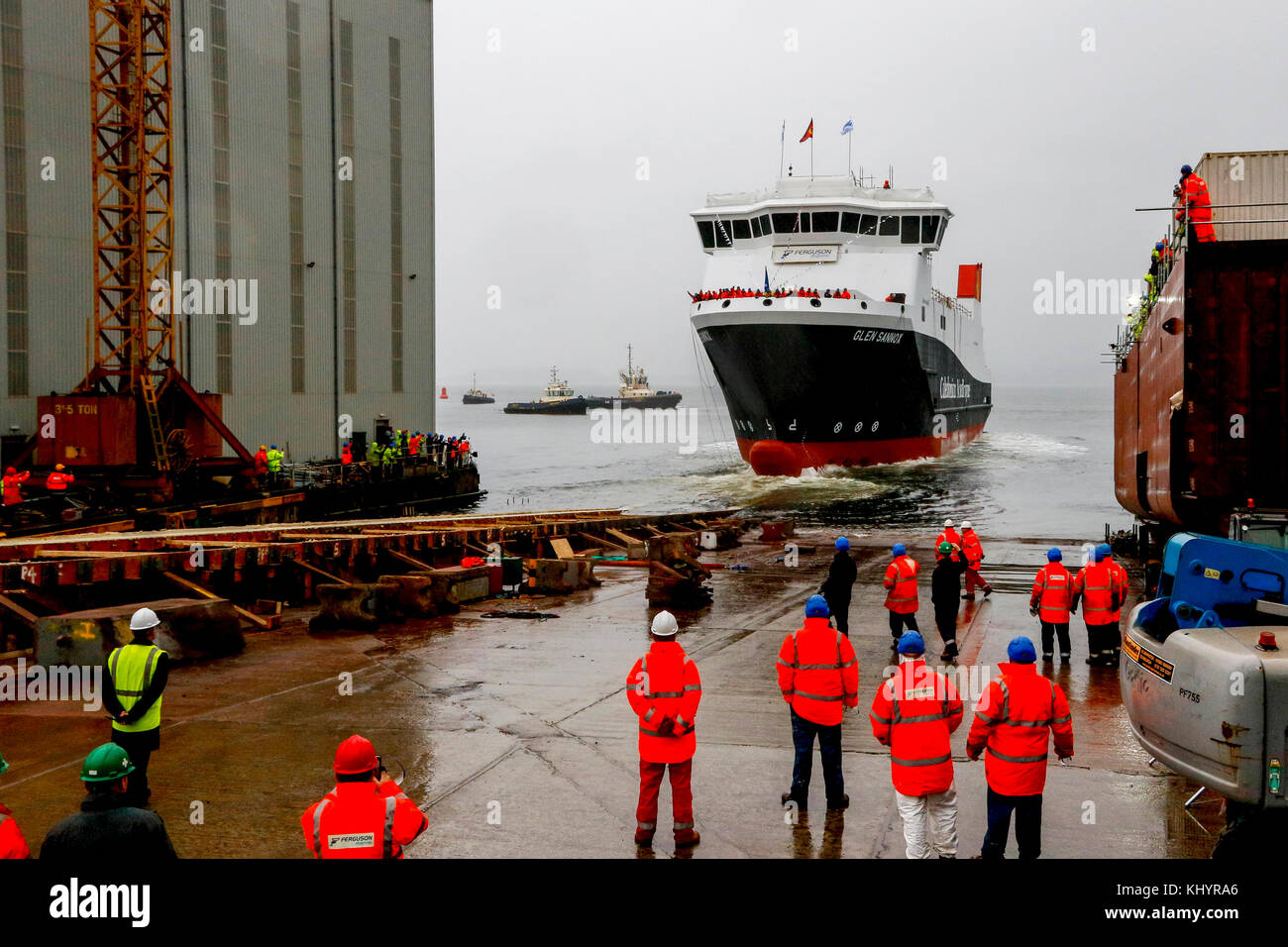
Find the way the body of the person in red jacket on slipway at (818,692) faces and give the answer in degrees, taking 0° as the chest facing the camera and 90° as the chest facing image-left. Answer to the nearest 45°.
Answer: approximately 180°

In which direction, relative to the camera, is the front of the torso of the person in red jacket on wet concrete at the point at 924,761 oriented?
away from the camera

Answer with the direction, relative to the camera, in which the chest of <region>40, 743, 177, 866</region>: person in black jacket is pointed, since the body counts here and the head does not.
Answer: away from the camera

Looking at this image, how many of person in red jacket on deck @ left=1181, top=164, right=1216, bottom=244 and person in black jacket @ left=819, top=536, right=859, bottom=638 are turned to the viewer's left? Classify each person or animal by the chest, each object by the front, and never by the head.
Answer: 1

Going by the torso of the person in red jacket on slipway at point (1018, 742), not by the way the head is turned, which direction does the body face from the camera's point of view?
away from the camera

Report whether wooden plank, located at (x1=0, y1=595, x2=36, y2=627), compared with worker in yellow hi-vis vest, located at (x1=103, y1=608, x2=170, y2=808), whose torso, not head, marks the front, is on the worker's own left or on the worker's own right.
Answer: on the worker's own left

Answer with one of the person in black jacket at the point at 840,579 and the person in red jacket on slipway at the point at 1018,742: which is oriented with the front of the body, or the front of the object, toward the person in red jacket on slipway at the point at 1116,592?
the person in red jacket on slipway at the point at 1018,742

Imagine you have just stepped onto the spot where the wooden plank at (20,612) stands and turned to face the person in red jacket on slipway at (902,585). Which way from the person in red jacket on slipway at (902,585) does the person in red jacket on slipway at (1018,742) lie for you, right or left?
right

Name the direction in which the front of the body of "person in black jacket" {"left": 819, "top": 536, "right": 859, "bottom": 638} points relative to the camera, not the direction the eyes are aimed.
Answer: away from the camera

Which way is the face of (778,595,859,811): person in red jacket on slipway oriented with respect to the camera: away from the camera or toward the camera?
away from the camera

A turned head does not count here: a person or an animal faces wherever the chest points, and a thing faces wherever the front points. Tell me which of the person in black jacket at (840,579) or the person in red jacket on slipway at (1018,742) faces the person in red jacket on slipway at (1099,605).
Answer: the person in red jacket on slipway at (1018,742)

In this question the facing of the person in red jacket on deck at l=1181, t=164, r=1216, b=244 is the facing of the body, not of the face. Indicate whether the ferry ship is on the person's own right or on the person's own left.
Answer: on the person's own right
